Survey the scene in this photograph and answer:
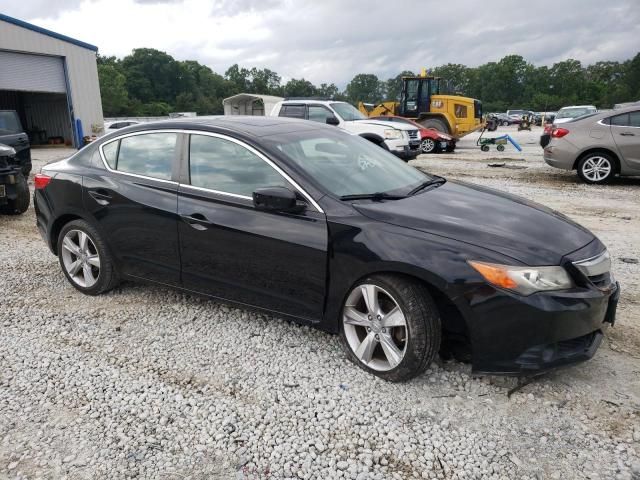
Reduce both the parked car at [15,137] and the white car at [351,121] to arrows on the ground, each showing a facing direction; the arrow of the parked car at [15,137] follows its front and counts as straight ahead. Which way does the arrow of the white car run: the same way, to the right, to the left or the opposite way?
to the left

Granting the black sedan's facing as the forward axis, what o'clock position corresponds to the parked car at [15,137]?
The parked car is roughly at 6 o'clock from the black sedan.

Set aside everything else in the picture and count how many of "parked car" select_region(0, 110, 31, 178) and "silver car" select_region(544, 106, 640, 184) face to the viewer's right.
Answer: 1

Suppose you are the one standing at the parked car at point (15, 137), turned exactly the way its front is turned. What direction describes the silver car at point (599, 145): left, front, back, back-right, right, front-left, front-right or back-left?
back-left

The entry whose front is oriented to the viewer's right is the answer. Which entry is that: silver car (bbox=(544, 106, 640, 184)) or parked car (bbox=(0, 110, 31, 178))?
the silver car

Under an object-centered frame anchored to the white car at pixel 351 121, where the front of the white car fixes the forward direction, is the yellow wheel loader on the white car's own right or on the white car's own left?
on the white car's own left

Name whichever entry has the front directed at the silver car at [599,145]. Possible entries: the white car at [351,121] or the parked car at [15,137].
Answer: the white car

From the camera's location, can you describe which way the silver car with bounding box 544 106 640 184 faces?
facing to the right of the viewer

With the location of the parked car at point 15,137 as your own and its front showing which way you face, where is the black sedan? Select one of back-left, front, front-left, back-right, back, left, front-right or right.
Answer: left
